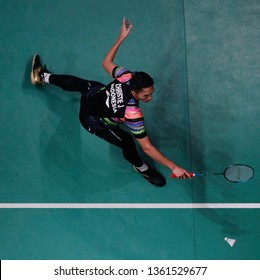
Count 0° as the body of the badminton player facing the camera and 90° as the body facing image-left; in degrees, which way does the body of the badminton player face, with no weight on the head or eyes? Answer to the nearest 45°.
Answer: approximately 270°
